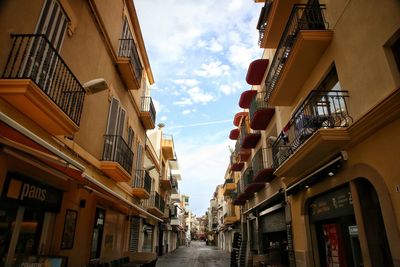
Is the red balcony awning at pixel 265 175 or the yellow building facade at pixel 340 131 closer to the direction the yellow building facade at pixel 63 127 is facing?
the yellow building facade

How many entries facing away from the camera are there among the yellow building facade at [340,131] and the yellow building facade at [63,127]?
0

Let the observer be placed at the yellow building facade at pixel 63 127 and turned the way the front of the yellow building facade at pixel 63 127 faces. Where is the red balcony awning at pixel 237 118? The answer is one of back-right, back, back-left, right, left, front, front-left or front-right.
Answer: left

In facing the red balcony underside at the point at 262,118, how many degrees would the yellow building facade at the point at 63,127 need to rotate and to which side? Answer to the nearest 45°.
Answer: approximately 90° to its left

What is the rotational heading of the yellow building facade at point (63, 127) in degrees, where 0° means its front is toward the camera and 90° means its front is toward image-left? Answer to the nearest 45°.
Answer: approximately 315°

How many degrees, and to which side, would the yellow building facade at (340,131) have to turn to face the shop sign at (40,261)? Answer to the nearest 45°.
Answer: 0° — it already faces it

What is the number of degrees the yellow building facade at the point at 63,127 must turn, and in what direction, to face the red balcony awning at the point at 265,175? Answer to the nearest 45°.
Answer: approximately 90° to its left

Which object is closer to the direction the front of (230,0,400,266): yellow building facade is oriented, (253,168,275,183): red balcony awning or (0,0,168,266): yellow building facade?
the yellow building facade

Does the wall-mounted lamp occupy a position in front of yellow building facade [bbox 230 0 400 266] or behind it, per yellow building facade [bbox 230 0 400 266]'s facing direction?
in front
